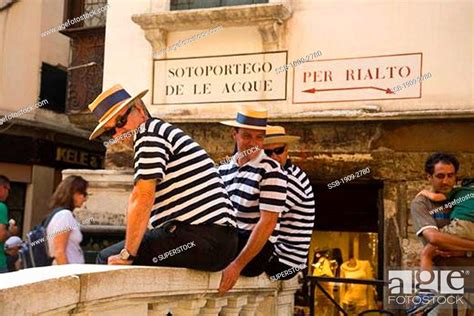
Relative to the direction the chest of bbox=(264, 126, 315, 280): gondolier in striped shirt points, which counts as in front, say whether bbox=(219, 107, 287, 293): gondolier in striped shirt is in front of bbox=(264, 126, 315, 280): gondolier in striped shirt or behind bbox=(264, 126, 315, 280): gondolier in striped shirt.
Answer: in front

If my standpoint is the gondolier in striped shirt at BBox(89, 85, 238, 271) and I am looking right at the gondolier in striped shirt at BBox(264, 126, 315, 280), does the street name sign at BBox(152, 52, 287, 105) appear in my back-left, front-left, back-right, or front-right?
front-left

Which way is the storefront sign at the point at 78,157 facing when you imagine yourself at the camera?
facing the viewer and to the right of the viewer

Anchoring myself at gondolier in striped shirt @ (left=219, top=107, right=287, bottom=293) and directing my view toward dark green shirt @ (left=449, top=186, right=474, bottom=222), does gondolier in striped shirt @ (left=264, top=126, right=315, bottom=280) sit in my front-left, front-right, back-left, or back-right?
front-left

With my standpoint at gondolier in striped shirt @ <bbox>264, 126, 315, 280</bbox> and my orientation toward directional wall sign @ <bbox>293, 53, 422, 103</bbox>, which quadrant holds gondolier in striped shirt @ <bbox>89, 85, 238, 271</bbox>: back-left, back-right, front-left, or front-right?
back-left

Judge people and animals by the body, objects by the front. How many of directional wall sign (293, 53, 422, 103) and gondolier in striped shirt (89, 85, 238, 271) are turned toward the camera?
1

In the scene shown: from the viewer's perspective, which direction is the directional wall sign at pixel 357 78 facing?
toward the camera

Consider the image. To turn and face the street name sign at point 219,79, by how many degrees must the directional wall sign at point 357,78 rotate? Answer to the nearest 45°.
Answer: approximately 90° to its right

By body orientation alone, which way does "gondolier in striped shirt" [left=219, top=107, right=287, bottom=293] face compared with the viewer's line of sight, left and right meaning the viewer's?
facing the viewer and to the left of the viewer

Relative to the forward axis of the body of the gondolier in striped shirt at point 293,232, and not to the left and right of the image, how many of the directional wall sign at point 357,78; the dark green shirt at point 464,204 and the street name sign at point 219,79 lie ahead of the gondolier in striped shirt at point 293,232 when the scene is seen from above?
0

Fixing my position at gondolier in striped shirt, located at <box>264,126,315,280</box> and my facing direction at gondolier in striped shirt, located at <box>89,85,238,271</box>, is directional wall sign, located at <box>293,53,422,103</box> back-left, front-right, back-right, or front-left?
back-right
